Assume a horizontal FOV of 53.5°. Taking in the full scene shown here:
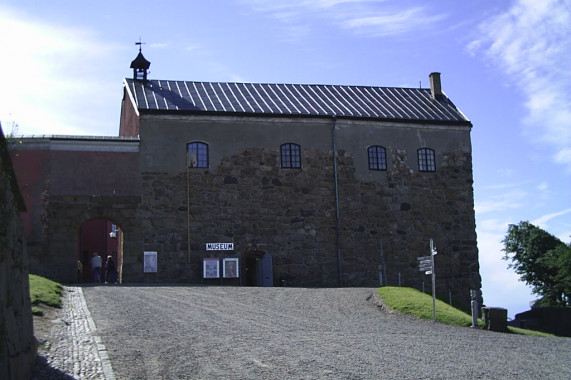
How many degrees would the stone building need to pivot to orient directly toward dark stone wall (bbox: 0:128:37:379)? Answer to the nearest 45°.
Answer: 0° — it already faces it

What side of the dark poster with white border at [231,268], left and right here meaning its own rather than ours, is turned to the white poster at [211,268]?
right

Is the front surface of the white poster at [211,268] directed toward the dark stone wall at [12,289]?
yes

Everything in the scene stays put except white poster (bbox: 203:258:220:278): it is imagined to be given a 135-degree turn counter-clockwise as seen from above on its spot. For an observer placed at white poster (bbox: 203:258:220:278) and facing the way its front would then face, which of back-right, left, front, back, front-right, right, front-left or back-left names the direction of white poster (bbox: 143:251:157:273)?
back-left

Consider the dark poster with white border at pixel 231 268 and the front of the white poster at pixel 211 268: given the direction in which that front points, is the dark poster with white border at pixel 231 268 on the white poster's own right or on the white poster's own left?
on the white poster's own left

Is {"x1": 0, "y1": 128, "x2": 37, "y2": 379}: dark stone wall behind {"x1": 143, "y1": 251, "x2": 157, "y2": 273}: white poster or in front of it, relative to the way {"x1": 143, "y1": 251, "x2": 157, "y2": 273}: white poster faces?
in front

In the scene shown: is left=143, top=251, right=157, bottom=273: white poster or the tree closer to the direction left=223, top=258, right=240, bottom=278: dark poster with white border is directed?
the white poster

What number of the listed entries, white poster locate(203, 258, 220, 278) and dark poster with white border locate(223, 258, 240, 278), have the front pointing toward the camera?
2

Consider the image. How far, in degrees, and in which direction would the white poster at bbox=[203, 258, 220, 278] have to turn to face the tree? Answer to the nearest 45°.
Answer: approximately 135° to its left

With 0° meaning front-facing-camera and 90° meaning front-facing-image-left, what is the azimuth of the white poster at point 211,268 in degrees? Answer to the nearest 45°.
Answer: approximately 0°

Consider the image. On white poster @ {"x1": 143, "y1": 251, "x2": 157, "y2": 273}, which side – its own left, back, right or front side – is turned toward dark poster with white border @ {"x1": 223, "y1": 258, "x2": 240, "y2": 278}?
left
